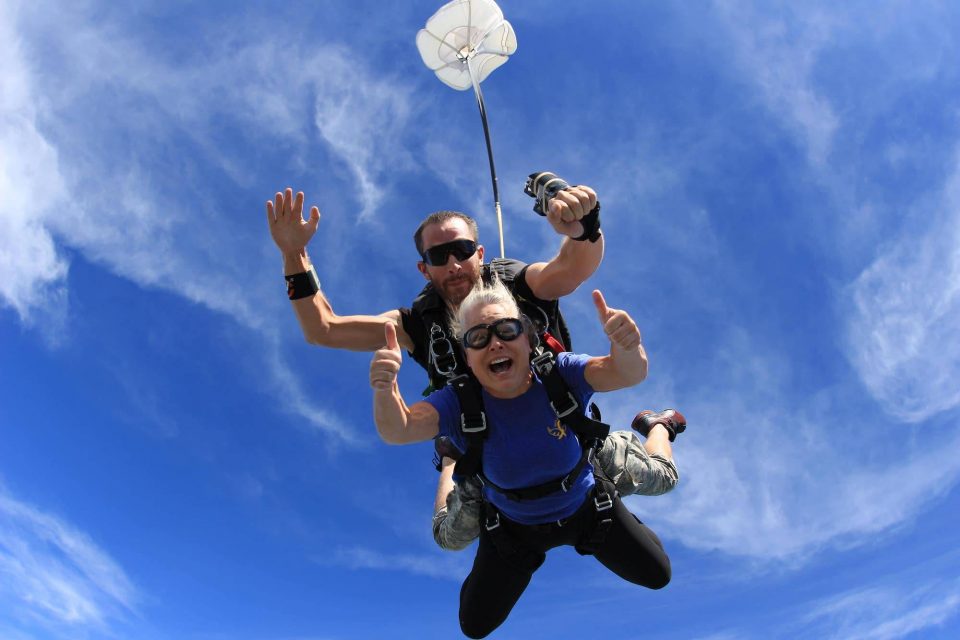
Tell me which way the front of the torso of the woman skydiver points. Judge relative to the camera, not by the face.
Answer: toward the camera
